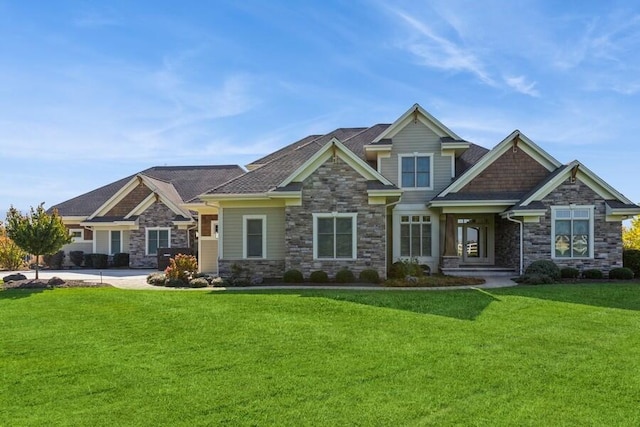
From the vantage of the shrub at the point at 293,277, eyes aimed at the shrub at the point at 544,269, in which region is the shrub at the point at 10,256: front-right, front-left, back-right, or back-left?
back-left

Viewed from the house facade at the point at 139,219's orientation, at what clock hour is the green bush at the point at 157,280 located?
The green bush is roughly at 12 o'clock from the house facade.

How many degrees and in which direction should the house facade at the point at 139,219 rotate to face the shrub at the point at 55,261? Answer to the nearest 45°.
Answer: approximately 90° to its right

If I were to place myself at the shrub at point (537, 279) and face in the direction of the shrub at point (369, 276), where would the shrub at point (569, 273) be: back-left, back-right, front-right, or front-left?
back-right

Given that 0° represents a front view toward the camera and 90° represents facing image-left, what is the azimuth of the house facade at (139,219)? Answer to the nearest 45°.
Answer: approximately 0°

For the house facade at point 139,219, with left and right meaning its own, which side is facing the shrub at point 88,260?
right

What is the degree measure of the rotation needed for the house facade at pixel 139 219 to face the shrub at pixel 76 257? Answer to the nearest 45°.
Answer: approximately 90° to its right
